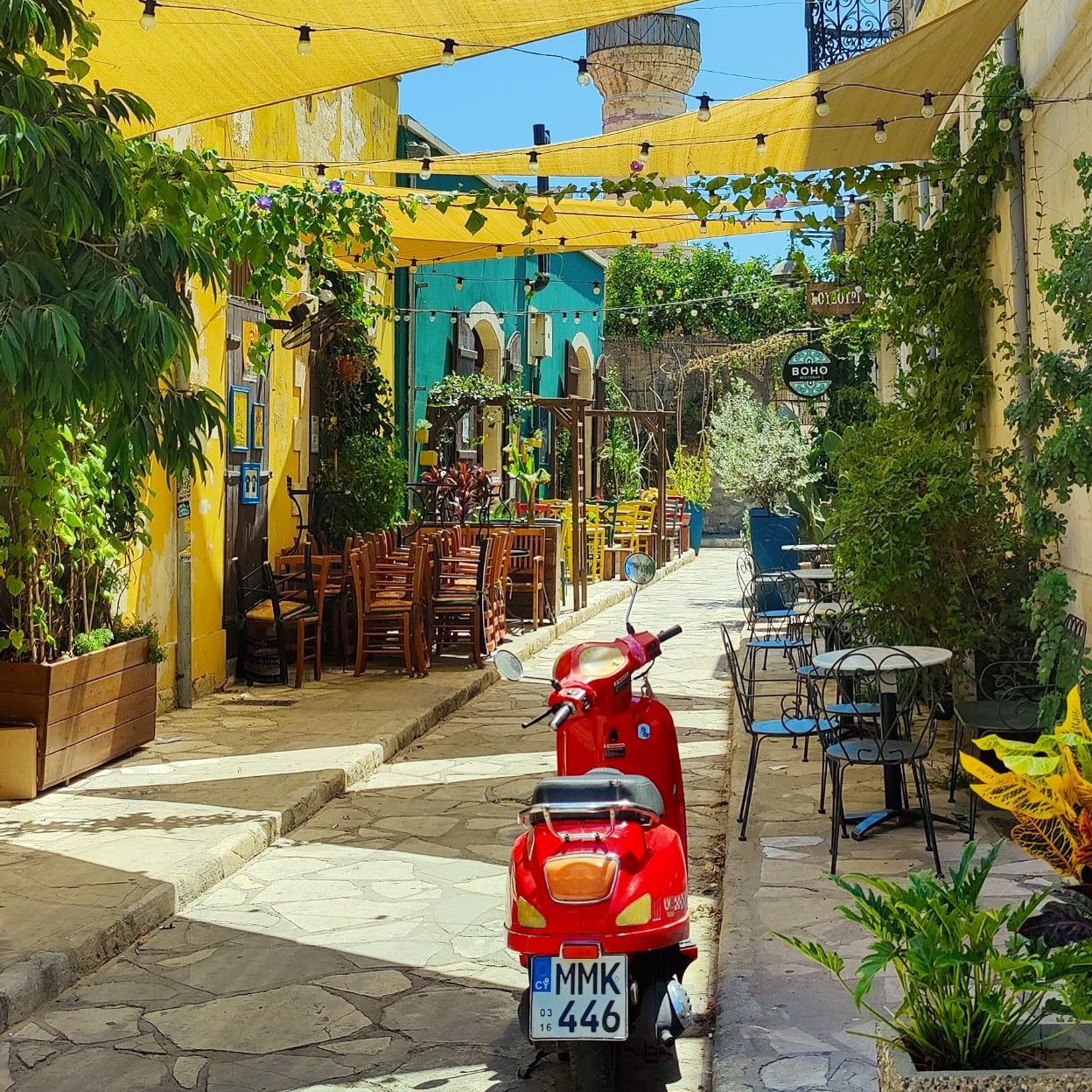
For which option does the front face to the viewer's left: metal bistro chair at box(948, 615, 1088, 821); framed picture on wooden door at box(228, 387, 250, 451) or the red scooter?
the metal bistro chair

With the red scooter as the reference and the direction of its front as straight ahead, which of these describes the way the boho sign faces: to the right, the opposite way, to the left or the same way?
the opposite way

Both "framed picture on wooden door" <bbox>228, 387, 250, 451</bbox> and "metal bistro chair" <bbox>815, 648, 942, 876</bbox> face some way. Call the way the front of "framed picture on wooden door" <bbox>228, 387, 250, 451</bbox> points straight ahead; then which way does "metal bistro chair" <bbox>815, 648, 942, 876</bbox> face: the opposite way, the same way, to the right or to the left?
to the left

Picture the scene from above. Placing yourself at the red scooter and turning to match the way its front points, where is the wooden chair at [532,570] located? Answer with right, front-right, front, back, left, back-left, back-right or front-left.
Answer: front

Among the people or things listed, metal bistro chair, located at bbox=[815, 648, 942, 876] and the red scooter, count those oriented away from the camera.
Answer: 2

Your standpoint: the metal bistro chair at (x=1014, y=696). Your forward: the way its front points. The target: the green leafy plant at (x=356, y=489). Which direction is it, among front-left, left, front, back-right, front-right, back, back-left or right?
front-right

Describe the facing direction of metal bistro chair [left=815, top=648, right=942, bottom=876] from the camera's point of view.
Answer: facing away from the viewer

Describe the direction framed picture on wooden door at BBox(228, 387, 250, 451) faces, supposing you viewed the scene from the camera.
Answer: facing the viewer and to the right of the viewer

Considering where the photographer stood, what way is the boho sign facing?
facing the viewer

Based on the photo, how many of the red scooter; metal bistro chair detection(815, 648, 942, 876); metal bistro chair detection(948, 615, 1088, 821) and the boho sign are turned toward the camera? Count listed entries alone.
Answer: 1

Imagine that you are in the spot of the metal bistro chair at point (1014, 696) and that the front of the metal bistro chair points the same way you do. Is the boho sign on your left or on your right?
on your right

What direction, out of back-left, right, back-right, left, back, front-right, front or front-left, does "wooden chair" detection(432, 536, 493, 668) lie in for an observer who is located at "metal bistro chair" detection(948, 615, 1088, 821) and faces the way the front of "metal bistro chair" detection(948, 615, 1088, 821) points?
front-right

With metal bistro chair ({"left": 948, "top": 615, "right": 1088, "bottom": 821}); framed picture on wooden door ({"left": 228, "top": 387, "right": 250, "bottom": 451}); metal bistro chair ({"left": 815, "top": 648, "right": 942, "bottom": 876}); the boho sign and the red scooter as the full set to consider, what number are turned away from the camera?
2

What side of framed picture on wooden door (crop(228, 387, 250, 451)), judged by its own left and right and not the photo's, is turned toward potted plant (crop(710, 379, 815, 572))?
left

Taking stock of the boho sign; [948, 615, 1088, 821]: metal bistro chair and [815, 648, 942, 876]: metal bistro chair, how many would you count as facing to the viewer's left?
1

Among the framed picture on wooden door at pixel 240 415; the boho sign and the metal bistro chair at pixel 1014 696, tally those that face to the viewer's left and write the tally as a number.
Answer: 1

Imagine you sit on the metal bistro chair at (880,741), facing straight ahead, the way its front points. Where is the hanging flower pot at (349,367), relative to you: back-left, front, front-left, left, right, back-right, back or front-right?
front-left

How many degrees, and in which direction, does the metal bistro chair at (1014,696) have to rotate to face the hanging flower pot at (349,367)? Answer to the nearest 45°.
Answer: approximately 45° to its right

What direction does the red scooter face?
away from the camera

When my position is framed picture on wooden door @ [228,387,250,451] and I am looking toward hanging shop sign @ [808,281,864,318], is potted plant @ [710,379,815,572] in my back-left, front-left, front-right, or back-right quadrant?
front-left

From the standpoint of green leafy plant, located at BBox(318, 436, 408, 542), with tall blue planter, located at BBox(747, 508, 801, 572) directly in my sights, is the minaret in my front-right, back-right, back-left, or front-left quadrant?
front-left

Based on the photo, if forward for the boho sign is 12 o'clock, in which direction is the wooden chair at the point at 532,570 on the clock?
The wooden chair is roughly at 2 o'clock from the boho sign.

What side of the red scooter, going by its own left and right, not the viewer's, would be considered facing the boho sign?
front
